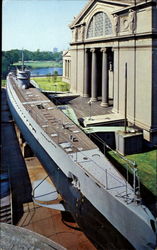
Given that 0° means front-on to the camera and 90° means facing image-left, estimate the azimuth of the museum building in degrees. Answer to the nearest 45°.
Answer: approximately 45°
